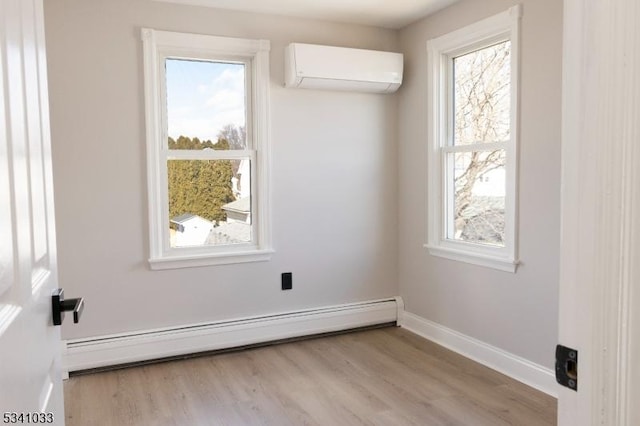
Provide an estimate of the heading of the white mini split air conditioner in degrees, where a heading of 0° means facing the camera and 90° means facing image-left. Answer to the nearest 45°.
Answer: approximately 315°

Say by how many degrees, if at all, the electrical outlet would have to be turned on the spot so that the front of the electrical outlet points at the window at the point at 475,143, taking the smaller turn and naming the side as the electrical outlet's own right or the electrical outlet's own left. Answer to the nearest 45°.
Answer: approximately 90° to the electrical outlet's own left

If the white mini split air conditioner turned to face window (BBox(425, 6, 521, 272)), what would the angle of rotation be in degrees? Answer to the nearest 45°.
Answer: approximately 45° to its left

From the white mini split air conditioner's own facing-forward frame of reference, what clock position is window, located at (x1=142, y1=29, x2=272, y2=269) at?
The window is roughly at 4 o'clock from the white mini split air conditioner.

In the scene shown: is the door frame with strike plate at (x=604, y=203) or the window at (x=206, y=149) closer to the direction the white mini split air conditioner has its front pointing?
the door frame with strike plate

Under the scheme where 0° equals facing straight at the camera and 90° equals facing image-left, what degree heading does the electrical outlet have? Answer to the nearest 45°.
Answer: approximately 0°

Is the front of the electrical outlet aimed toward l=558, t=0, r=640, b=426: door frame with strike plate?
yes
